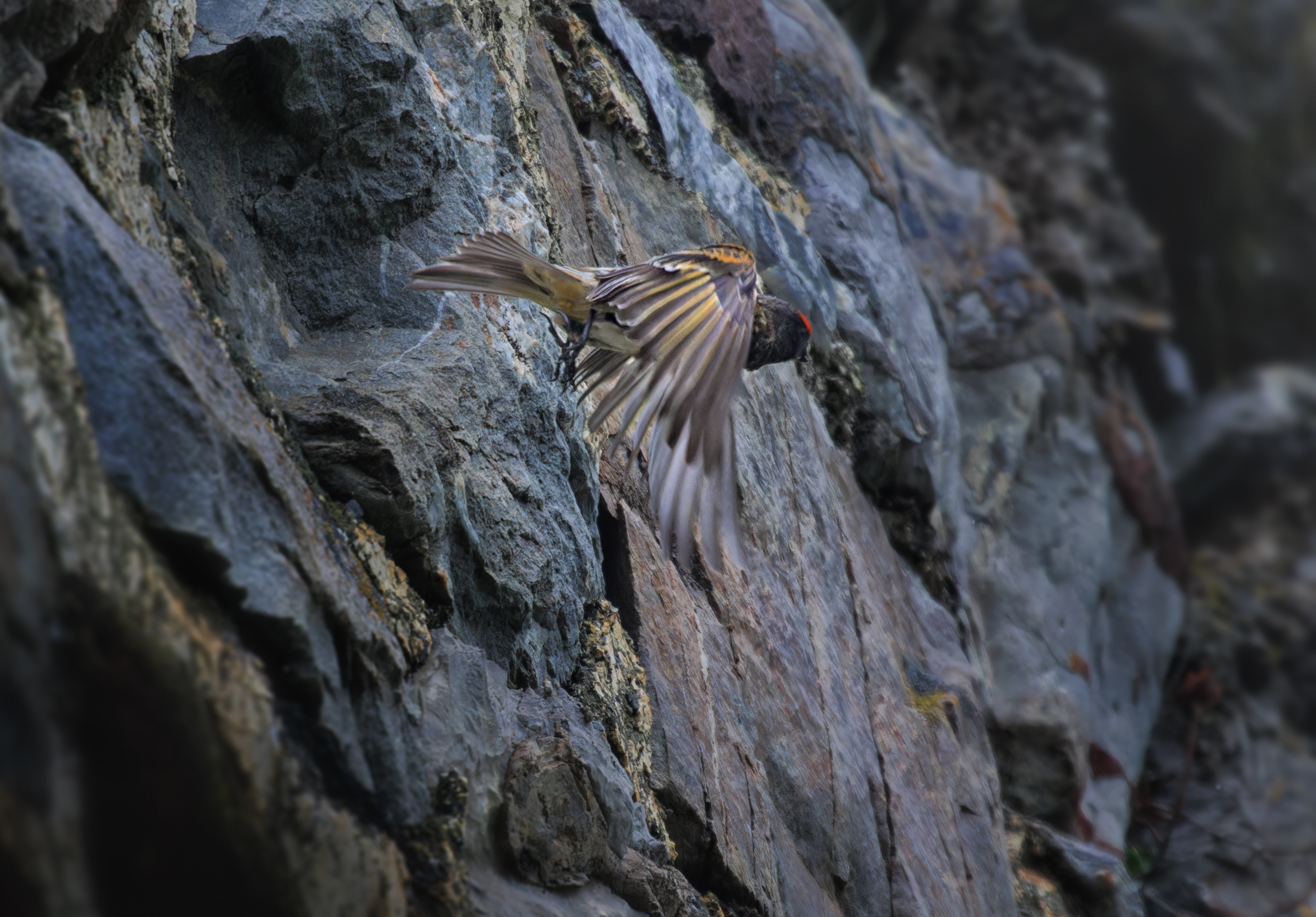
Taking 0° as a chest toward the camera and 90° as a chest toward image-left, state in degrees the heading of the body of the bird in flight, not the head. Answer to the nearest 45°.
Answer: approximately 270°
